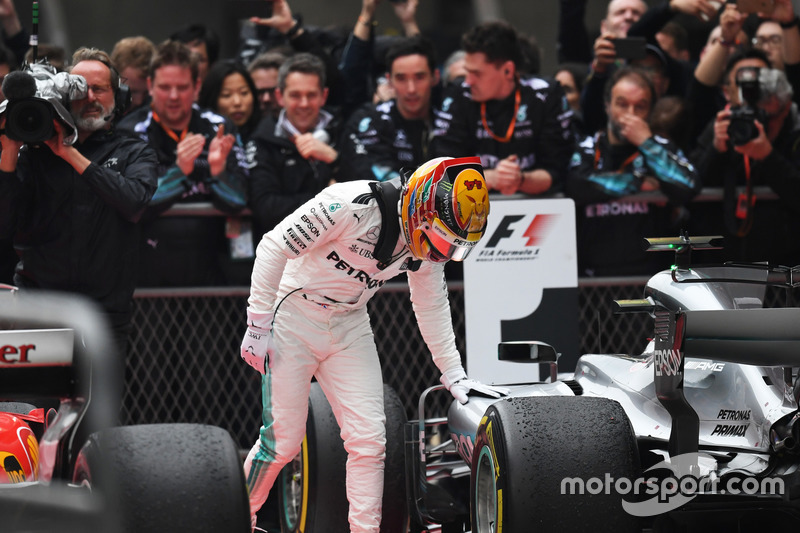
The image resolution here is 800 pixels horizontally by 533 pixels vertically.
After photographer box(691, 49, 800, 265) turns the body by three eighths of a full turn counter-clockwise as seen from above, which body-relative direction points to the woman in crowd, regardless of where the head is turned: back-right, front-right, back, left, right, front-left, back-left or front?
back-left

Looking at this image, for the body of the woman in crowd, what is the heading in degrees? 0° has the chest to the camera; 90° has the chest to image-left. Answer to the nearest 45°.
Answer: approximately 315°

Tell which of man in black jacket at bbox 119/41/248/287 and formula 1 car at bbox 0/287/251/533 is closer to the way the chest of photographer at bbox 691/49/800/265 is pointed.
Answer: the formula 1 car

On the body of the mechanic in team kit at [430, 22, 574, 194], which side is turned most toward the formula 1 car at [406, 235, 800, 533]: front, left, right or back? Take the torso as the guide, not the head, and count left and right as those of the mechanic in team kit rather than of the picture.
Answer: front

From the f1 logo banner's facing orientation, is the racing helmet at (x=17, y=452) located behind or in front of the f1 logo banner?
in front

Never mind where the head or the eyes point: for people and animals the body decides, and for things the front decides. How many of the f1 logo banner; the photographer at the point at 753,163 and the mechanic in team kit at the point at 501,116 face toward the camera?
3

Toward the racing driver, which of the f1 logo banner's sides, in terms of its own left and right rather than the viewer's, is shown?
front

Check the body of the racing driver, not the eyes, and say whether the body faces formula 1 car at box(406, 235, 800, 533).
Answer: yes

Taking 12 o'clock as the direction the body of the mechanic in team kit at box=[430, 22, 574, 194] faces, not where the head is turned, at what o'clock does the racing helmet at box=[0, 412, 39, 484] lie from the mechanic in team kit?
The racing helmet is roughly at 1 o'clock from the mechanic in team kit.

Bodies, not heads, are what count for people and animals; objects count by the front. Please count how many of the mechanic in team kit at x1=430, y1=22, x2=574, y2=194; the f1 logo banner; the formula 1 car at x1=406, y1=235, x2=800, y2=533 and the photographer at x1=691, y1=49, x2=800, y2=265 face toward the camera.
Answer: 3

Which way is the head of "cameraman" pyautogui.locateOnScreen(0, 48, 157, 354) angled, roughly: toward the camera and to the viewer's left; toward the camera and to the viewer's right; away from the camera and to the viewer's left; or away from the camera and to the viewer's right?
toward the camera and to the viewer's left
